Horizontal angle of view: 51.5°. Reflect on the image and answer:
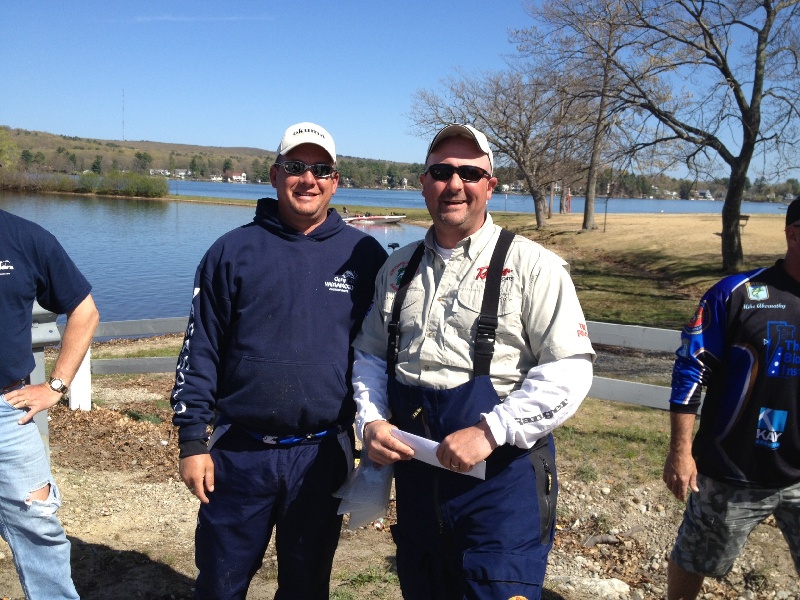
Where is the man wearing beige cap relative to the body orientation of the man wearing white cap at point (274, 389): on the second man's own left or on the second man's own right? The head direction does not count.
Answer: on the second man's own left

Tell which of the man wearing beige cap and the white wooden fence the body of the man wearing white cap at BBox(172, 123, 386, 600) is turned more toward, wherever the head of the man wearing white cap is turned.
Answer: the man wearing beige cap

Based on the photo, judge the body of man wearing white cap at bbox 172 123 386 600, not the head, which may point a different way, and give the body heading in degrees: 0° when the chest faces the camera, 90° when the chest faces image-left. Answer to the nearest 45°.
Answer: approximately 0°
